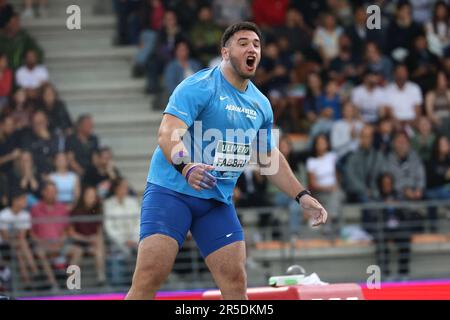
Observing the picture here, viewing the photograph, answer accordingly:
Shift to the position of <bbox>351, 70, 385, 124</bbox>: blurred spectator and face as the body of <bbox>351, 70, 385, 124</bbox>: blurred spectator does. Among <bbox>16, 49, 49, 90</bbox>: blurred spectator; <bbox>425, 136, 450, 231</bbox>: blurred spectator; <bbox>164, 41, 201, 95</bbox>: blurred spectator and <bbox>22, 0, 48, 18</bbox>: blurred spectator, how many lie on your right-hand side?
3

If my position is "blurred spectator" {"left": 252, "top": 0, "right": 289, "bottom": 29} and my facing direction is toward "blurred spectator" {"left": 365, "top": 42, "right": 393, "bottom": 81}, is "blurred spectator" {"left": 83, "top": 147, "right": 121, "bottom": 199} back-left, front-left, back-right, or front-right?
back-right

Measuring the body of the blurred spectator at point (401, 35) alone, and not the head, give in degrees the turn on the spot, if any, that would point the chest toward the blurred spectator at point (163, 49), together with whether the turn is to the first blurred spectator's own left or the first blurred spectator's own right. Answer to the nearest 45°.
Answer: approximately 90° to the first blurred spectator's own right
